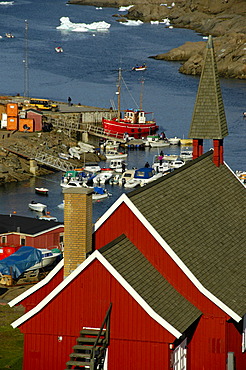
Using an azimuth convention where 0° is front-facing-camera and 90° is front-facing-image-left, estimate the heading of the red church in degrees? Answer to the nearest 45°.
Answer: approximately 225°
